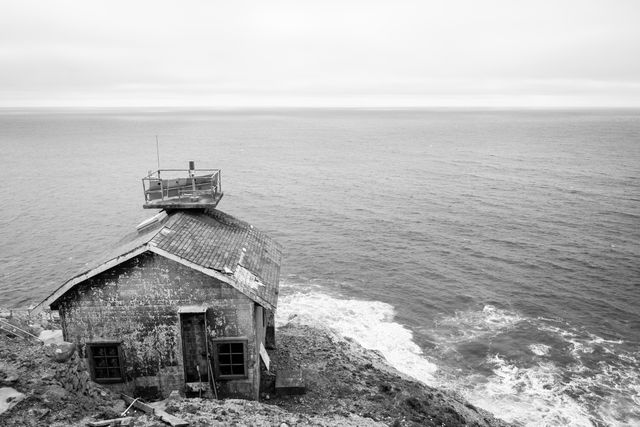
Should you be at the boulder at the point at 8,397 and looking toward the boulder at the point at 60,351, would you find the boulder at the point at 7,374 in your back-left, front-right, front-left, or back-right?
front-left

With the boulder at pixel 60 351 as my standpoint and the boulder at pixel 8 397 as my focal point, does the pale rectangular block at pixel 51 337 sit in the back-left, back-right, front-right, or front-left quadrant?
back-right

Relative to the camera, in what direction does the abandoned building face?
facing the viewer

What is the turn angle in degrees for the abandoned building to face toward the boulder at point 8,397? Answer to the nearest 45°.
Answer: approximately 45° to its right
